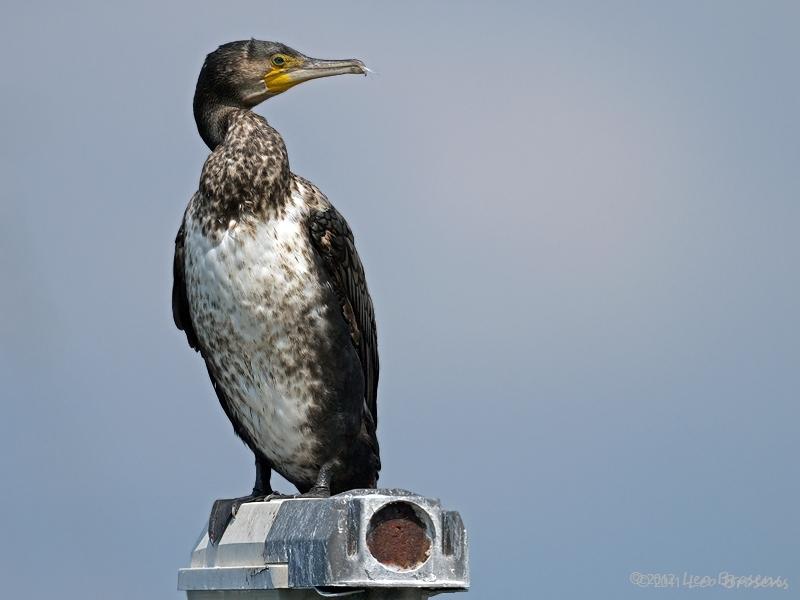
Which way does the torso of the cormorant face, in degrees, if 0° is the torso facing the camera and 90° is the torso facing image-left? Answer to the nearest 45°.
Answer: approximately 45°
